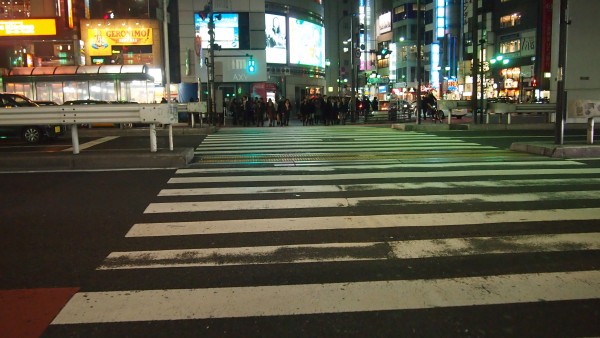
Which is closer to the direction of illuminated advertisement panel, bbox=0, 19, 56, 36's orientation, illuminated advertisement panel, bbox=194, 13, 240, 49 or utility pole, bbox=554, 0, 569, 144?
the utility pole

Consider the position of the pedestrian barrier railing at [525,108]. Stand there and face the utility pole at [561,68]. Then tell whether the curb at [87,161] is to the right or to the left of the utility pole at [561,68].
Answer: right

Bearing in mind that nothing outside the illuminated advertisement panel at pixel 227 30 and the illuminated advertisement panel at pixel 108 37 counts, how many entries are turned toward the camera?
2

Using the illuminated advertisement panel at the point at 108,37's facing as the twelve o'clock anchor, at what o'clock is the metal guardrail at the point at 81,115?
The metal guardrail is roughly at 12 o'clock from the illuminated advertisement panel.

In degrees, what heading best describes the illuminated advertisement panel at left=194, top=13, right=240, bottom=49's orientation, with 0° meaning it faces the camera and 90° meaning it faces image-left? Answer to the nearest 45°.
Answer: approximately 0°

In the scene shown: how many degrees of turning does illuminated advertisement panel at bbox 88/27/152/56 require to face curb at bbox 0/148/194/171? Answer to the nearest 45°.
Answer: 0° — it already faces it

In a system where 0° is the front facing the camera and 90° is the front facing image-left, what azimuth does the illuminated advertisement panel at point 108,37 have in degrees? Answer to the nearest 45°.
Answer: approximately 0°

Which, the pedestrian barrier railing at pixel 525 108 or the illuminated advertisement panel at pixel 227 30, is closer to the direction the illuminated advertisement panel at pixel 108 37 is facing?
the pedestrian barrier railing
